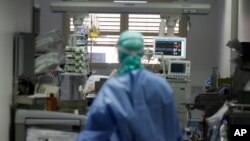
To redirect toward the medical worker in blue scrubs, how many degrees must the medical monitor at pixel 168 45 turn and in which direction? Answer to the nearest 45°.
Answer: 0° — it already faces them

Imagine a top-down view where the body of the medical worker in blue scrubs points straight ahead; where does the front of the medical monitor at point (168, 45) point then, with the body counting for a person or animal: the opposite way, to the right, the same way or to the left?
the opposite way

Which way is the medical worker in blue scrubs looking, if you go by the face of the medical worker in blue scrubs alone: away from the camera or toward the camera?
away from the camera

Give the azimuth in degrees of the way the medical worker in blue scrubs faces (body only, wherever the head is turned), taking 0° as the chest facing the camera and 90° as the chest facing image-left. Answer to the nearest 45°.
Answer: approximately 180°

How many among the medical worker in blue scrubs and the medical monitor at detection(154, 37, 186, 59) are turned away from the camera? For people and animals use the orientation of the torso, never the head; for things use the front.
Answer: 1

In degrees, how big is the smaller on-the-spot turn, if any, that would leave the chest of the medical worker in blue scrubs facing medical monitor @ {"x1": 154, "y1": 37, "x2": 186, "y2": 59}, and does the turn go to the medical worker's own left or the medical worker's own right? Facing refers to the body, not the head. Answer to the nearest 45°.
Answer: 0° — they already face it
